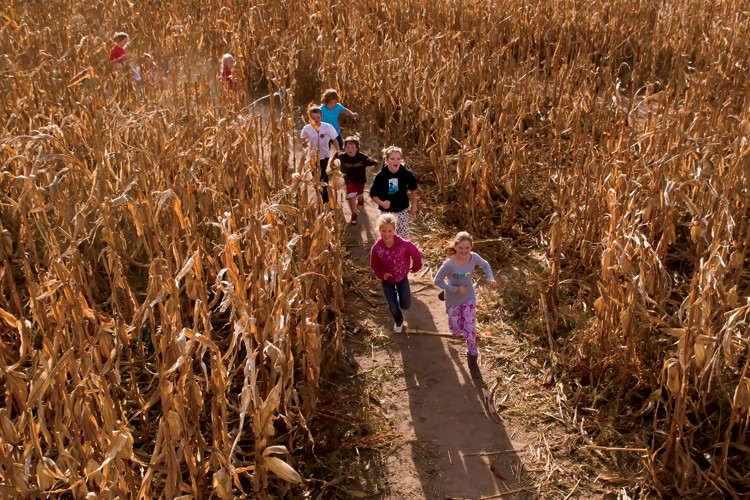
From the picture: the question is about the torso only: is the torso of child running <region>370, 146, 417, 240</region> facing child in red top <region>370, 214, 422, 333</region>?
yes

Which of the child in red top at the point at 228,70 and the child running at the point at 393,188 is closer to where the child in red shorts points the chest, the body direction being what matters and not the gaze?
the child running

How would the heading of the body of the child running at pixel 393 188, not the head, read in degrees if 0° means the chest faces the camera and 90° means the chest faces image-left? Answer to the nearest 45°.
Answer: approximately 0°

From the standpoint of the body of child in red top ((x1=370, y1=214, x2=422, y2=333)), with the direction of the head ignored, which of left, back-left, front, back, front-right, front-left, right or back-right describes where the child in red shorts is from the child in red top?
back

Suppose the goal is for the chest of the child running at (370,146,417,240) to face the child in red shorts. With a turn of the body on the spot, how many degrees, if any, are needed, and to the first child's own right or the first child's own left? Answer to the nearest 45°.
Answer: approximately 135° to the first child's own right

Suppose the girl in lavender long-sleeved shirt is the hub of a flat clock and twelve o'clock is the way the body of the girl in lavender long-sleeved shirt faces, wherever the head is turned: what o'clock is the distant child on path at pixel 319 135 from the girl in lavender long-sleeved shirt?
The distant child on path is roughly at 5 o'clock from the girl in lavender long-sleeved shirt.

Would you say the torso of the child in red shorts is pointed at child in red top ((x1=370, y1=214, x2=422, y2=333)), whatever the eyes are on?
yes
